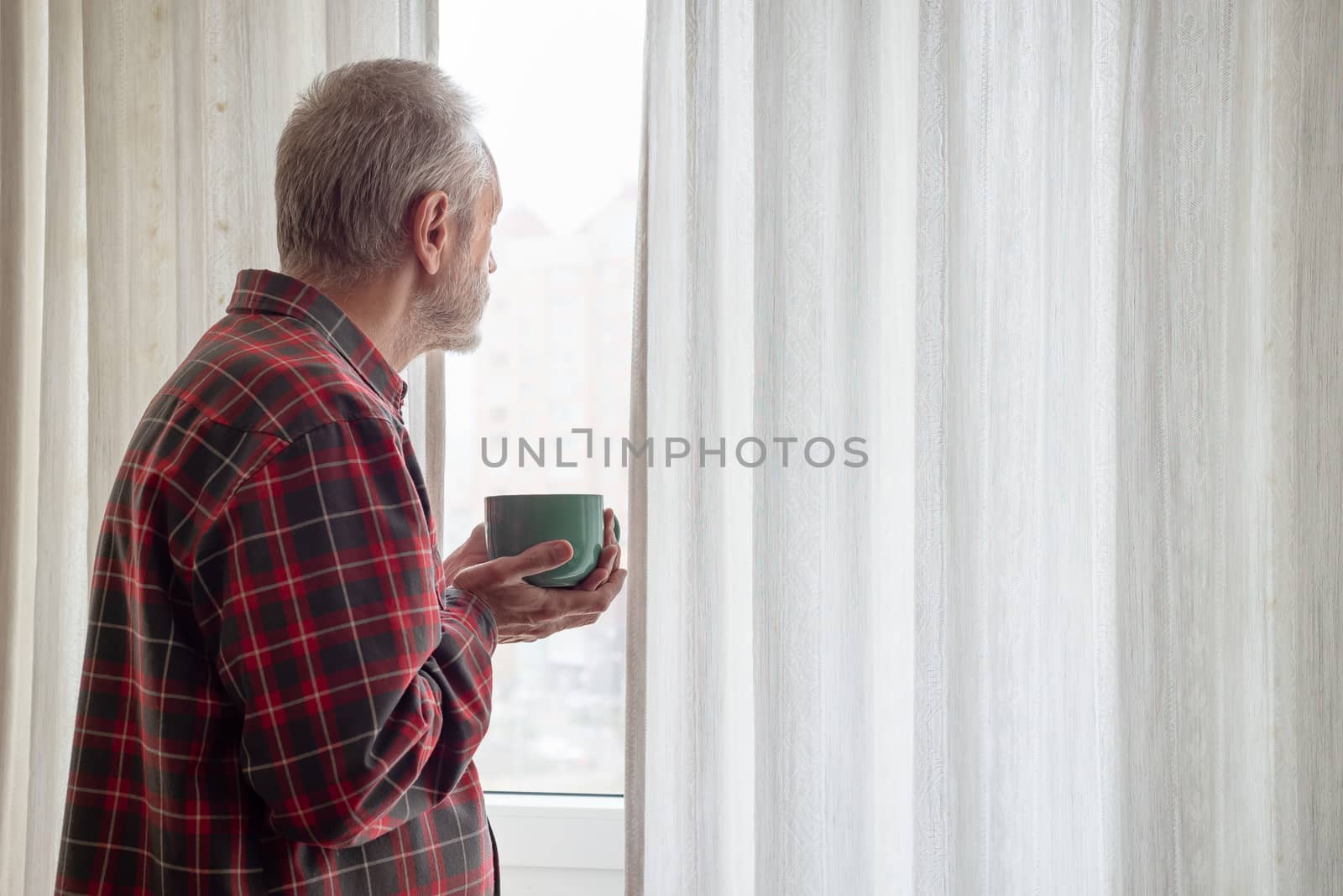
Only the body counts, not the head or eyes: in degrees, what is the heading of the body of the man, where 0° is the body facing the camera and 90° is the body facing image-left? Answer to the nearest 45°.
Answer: approximately 225°

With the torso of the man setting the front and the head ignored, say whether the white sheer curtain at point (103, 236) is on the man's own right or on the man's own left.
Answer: on the man's own left

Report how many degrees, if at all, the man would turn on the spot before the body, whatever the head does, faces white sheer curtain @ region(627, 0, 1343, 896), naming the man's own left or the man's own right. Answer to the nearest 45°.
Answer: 0° — they already face it

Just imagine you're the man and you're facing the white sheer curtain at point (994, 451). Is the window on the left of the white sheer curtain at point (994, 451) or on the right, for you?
left

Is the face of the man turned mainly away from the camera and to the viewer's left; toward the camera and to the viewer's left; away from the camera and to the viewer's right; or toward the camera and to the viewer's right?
away from the camera and to the viewer's right
